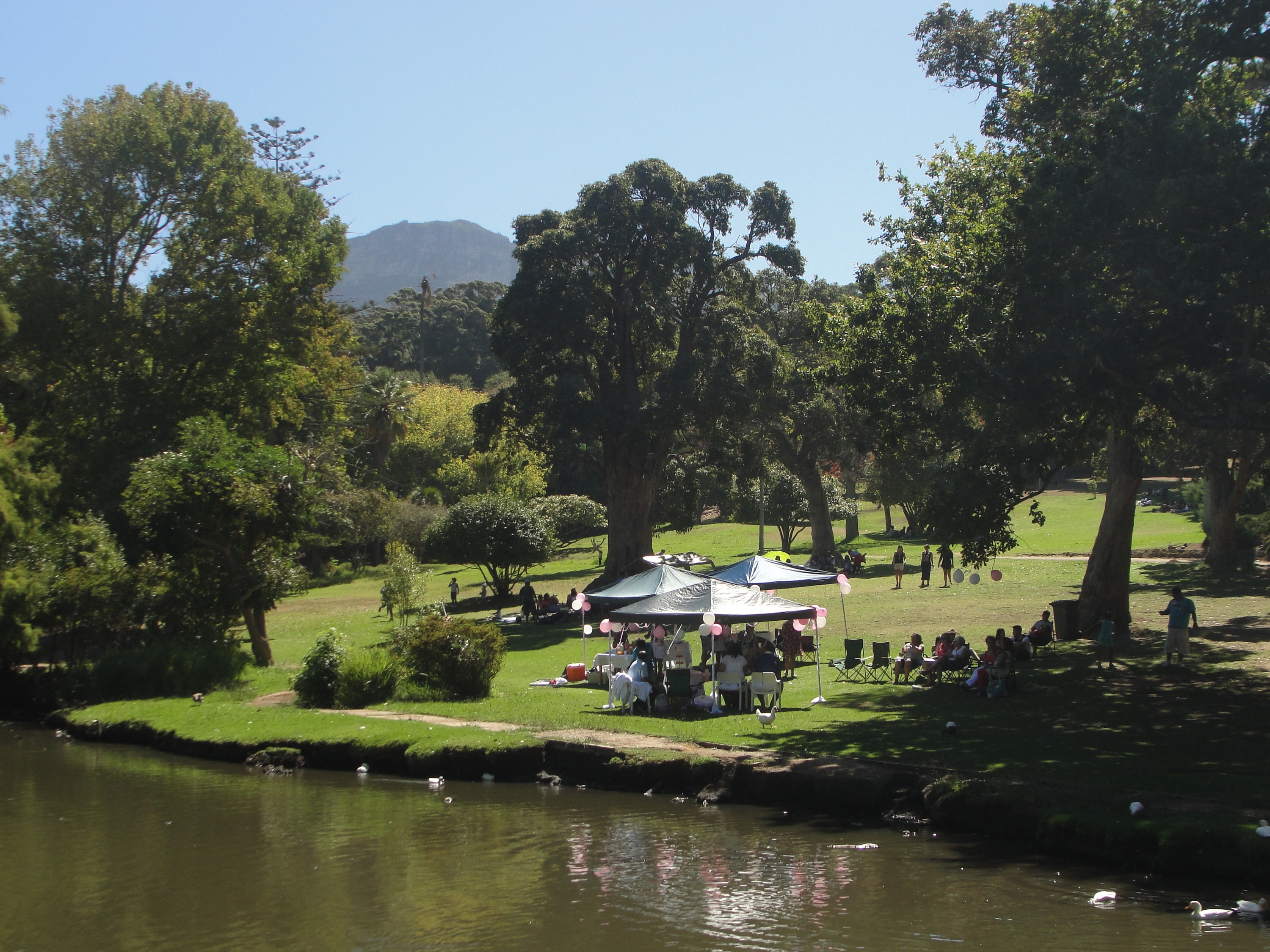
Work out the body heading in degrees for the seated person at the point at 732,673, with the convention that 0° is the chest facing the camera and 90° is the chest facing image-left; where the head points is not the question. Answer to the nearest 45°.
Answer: approximately 180°

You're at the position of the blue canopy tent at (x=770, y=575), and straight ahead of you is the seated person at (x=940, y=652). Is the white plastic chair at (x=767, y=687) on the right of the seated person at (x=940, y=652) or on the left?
right
